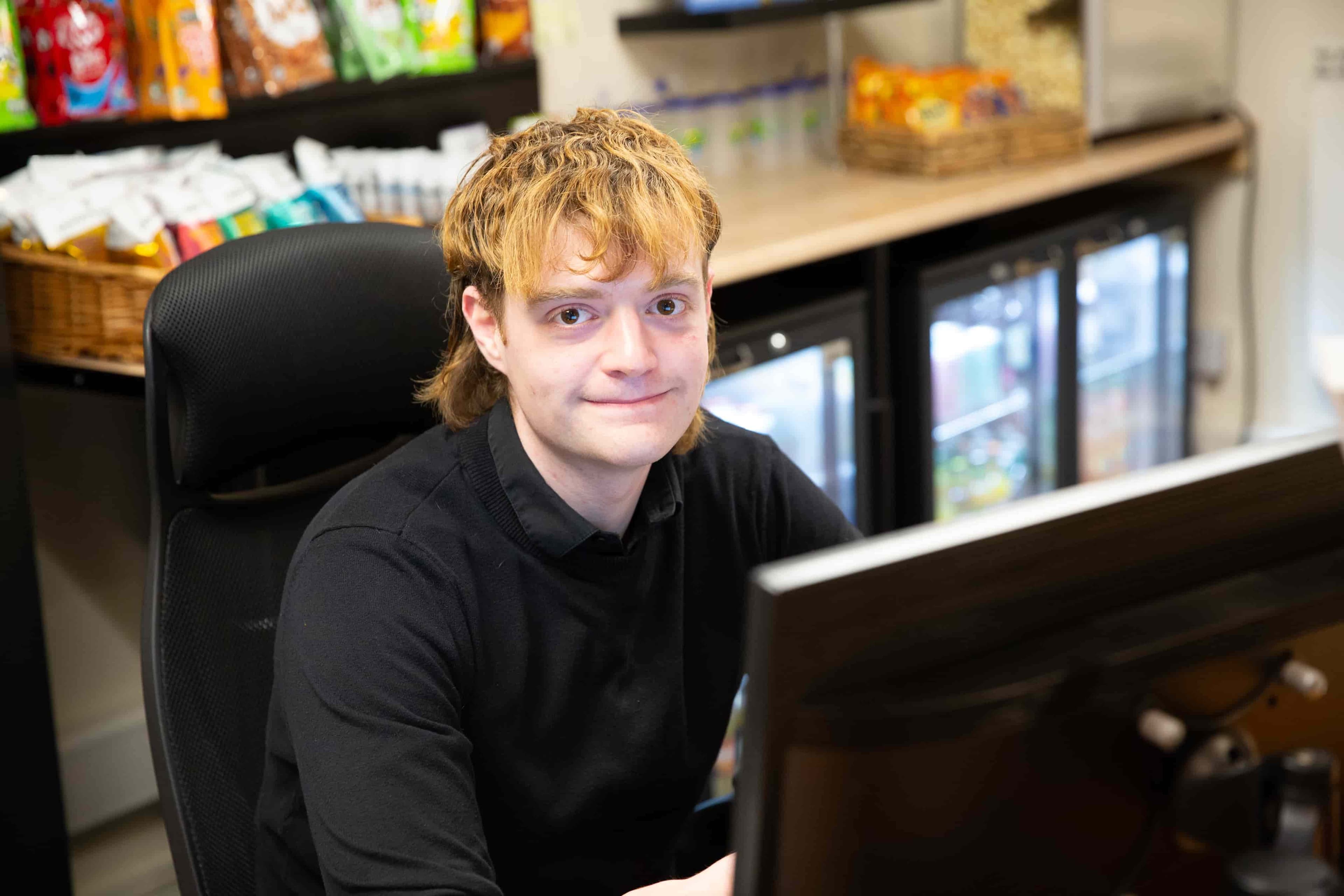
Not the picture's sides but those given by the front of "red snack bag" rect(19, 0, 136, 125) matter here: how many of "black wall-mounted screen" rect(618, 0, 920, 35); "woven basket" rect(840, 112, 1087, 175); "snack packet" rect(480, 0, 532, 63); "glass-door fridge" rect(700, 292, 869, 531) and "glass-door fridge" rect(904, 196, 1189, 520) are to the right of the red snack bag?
0

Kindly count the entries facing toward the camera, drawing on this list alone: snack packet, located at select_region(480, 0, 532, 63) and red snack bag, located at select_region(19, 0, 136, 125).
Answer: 2

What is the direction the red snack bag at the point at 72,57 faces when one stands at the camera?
facing the viewer

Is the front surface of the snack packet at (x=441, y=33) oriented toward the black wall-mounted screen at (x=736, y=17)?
no

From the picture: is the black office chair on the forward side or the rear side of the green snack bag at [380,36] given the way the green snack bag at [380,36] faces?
on the forward side

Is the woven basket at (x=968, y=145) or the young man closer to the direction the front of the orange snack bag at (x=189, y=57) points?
the young man

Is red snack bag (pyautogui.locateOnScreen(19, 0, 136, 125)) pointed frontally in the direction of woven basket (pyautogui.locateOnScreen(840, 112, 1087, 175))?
no

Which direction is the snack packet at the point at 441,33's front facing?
toward the camera

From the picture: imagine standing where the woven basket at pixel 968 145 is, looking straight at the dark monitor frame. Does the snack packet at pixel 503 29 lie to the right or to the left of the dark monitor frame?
right

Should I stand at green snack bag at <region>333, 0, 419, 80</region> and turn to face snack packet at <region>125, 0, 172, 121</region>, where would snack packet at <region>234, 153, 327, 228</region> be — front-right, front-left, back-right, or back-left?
front-left

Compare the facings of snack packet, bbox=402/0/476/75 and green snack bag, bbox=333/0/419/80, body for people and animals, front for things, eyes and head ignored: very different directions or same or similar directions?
same or similar directions

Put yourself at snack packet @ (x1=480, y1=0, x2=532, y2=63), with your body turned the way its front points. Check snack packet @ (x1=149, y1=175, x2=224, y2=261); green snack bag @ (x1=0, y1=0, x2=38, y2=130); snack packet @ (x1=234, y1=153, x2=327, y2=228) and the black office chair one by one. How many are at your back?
0

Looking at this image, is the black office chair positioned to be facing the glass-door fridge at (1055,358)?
no

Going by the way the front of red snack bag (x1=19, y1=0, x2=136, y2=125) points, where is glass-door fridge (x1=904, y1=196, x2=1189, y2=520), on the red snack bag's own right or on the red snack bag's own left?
on the red snack bag's own left
